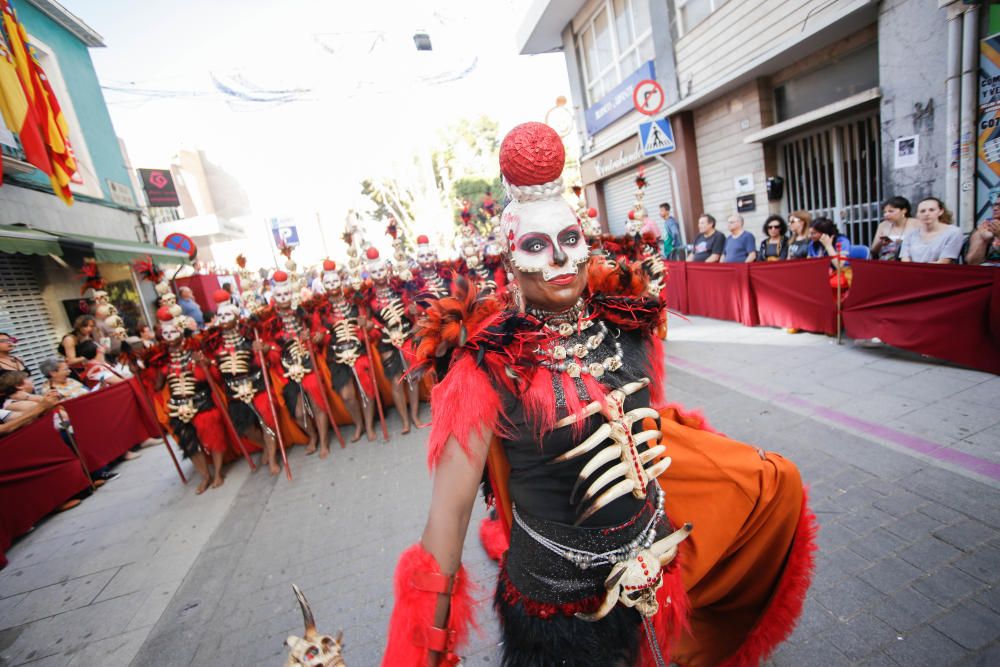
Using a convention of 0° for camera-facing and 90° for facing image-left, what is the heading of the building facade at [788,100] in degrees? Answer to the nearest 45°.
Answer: approximately 45°

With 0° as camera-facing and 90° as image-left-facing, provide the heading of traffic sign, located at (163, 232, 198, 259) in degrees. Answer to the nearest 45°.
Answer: approximately 0°

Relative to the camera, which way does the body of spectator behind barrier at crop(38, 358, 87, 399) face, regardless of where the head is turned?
to the viewer's right

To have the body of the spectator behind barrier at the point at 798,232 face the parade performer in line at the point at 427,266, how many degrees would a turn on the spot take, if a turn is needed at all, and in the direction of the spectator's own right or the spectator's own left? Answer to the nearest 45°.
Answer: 0° — they already face them

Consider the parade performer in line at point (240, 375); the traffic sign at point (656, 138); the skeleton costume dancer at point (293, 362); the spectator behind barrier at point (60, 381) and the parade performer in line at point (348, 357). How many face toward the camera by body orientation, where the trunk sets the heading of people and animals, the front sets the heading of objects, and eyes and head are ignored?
4

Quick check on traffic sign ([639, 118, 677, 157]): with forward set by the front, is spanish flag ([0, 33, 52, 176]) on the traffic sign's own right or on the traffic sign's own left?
on the traffic sign's own right

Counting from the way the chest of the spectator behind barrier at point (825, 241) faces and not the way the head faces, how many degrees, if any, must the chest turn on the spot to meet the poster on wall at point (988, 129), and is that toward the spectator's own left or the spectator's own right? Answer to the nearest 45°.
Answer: approximately 135° to the spectator's own left

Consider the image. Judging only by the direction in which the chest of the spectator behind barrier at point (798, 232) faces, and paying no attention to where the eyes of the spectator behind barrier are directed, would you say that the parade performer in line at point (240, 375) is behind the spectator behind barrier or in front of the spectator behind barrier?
in front

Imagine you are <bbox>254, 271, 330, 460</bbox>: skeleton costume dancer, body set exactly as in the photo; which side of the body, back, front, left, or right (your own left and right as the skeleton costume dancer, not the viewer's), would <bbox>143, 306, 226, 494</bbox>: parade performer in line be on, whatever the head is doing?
right

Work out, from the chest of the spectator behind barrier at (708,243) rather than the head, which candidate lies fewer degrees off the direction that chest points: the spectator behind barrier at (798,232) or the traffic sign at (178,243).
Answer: the traffic sign

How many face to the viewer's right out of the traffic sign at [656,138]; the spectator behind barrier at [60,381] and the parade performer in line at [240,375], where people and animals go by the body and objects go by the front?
1

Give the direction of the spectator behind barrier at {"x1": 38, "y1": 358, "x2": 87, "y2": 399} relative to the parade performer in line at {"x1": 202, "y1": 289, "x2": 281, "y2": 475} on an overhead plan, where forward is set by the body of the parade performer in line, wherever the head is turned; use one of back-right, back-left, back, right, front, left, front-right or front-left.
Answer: back-right

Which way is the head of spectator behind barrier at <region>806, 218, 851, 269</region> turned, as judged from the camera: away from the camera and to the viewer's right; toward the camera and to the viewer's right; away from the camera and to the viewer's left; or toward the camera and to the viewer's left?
toward the camera and to the viewer's left

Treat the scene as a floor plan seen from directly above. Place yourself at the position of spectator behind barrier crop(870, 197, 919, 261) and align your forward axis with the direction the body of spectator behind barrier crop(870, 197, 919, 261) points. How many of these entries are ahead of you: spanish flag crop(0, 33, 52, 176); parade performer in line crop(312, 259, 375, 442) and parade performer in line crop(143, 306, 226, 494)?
3

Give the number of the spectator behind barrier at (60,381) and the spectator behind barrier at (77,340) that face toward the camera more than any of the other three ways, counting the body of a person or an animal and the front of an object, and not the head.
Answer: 0
